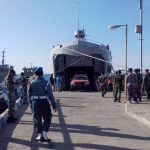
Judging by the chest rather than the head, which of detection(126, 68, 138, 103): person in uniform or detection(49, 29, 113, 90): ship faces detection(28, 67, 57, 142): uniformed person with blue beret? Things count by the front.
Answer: the ship

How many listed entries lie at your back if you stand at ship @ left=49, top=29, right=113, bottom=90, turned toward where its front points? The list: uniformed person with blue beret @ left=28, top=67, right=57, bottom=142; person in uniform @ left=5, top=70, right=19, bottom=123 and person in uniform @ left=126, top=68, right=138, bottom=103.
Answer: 0

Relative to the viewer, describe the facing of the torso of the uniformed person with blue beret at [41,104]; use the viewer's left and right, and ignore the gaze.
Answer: facing away from the viewer

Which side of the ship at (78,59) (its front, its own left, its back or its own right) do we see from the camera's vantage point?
front

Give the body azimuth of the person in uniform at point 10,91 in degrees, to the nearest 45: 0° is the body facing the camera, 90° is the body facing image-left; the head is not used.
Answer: approximately 270°

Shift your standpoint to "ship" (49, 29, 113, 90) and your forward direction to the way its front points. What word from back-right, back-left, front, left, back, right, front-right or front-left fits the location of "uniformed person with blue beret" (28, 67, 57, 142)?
front

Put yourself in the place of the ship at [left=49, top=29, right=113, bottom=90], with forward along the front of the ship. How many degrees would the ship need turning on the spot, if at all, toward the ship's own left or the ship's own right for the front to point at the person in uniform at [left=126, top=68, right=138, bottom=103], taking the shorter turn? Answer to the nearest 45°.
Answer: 0° — it already faces them

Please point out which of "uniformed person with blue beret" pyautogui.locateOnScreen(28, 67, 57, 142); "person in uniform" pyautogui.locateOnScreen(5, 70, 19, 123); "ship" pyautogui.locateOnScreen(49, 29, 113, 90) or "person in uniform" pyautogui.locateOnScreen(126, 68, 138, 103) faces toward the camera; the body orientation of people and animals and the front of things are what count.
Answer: the ship
